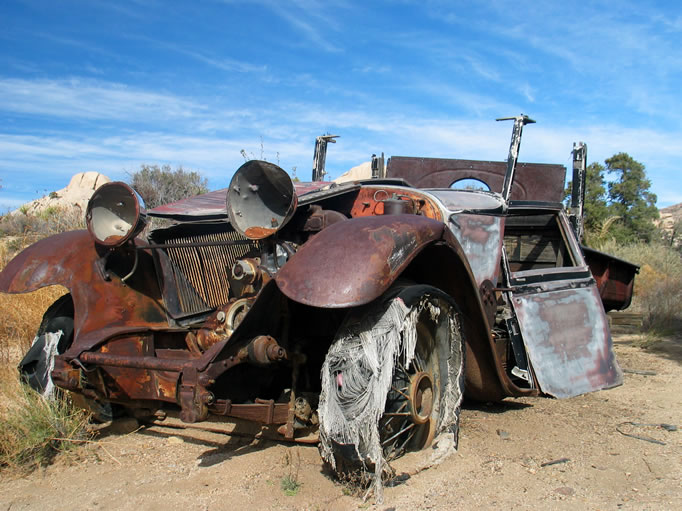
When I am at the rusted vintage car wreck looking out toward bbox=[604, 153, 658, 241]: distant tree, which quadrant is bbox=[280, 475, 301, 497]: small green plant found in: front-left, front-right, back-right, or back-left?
back-right

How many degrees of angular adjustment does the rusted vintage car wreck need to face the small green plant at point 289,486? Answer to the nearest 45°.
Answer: approximately 45° to its left

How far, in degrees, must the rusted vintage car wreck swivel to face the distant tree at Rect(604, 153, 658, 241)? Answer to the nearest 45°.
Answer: approximately 180°

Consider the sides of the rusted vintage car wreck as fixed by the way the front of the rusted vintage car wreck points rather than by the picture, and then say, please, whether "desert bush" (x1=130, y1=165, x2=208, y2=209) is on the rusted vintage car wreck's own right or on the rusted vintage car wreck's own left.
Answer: on the rusted vintage car wreck's own right

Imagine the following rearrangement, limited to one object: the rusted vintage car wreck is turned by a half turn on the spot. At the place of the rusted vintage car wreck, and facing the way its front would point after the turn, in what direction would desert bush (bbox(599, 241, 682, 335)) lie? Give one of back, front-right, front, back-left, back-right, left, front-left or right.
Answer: front

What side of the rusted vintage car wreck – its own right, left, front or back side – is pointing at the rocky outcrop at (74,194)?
right

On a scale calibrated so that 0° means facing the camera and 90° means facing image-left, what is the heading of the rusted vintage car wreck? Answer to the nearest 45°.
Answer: approximately 45°
